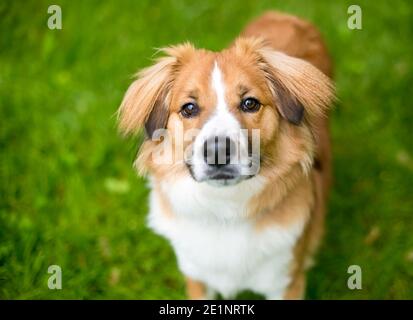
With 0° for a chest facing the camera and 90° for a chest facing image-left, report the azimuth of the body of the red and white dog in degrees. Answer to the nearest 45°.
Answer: approximately 0°
